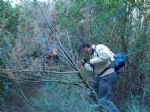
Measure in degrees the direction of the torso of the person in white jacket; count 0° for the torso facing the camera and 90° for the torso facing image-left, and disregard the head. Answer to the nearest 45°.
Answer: approximately 90°
